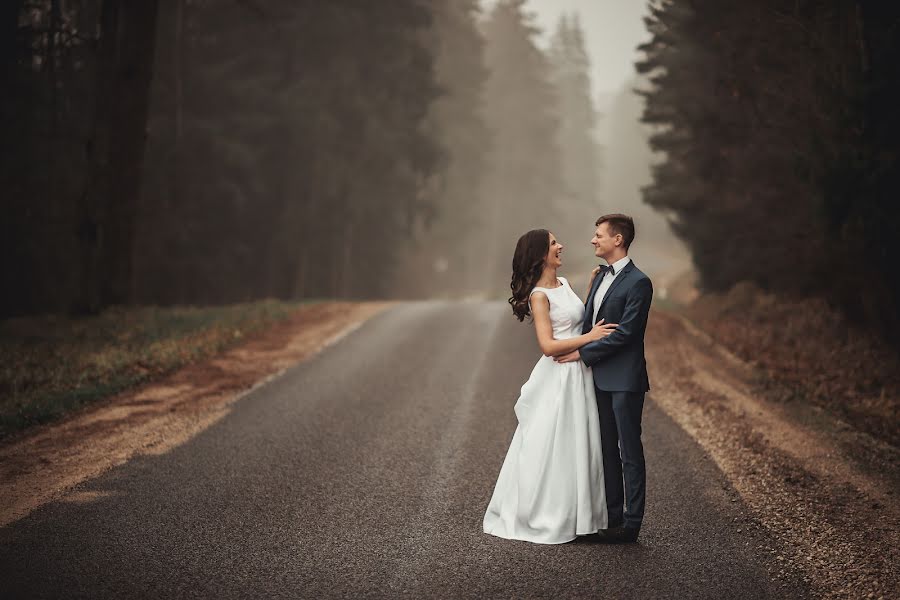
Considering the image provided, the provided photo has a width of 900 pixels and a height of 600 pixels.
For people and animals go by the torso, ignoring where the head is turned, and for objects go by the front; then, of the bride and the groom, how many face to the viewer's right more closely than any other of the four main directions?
1

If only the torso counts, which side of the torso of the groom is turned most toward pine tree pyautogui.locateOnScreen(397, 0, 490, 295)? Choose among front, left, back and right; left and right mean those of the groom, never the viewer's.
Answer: right

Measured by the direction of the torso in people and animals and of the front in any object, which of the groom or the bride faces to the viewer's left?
the groom

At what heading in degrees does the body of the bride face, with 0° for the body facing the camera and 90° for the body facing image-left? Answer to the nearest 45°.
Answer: approximately 270°

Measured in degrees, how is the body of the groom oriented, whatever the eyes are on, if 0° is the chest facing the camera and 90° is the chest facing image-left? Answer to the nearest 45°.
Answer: approximately 90°

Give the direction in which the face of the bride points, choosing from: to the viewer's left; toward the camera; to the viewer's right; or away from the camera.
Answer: to the viewer's right

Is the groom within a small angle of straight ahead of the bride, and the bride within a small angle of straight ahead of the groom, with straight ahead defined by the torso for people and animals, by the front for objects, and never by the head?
yes

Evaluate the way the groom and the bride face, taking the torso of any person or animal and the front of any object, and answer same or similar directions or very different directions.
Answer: very different directions

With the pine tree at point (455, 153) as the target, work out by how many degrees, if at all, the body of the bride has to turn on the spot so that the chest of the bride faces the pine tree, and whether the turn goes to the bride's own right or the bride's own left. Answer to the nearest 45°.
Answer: approximately 90° to the bride's own left
